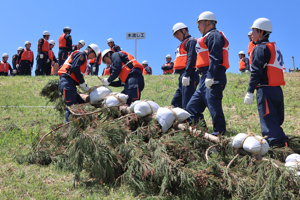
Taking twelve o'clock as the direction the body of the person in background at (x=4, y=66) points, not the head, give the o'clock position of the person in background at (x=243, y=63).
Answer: the person in background at (x=243, y=63) is roughly at 10 o'clock from the person in background at (x=4, y=66).

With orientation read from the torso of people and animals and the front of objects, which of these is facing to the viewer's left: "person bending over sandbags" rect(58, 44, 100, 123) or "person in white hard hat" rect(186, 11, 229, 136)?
"person in white hard hat" rect(186, 11, 229, 136)

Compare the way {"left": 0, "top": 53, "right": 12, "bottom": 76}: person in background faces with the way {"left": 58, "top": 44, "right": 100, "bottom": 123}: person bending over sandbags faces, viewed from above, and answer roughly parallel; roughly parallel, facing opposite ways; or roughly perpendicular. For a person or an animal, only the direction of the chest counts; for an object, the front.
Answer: roughly perpendicular

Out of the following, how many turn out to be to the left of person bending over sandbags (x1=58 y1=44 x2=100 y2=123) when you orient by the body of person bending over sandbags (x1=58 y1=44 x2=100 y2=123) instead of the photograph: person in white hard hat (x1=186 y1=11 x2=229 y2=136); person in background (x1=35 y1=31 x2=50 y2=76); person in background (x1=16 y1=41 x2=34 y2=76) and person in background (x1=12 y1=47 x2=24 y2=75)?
3

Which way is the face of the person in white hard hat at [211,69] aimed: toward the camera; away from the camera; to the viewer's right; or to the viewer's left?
to the viewer's left

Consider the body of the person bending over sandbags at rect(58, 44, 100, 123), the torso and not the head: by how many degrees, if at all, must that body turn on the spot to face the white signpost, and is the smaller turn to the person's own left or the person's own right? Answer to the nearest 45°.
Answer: approximately 90° to the person's own left

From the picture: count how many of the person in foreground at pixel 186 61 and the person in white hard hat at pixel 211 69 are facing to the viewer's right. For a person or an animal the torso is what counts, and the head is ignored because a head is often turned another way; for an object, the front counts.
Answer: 0

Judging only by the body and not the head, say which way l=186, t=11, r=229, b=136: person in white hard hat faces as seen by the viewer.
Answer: to the viewer's left

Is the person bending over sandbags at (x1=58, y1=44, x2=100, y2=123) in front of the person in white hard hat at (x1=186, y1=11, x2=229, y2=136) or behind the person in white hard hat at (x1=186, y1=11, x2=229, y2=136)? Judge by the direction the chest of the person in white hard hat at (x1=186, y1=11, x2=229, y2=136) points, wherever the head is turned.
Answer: in front

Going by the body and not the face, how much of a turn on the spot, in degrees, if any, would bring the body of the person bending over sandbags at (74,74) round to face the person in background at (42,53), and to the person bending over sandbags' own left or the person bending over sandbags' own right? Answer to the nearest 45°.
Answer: approximately 90° to the person bending over sandbags' own left

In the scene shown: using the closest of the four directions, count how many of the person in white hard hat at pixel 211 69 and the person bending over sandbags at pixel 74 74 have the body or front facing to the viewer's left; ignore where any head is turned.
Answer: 1

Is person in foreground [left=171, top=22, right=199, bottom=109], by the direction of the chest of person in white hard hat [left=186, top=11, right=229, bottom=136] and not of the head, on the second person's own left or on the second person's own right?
on the second person's own right

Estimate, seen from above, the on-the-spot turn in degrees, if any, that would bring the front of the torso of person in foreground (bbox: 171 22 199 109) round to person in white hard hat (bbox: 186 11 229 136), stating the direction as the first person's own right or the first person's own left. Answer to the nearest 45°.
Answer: approximately 45° to the first person's own left

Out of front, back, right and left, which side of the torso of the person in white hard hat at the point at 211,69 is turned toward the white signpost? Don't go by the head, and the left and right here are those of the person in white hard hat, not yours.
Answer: right

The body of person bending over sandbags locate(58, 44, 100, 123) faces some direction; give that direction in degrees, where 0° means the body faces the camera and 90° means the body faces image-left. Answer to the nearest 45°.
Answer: approximately 270°

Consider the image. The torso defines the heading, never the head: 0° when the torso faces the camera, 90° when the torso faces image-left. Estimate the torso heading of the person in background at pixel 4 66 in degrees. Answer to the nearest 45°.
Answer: approximately 0°
